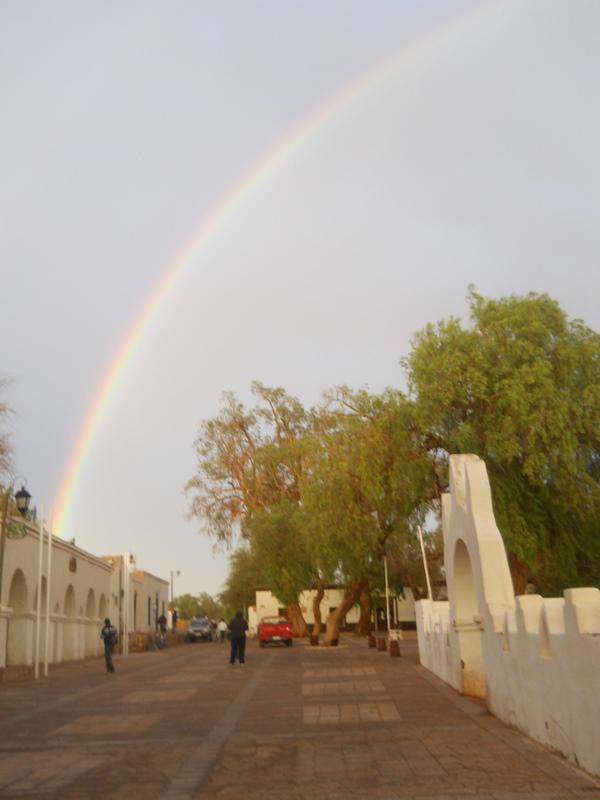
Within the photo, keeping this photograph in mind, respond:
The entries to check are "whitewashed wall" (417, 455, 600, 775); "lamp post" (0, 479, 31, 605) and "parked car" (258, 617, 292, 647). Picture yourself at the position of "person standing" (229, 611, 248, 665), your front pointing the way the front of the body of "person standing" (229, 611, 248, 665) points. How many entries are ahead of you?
1

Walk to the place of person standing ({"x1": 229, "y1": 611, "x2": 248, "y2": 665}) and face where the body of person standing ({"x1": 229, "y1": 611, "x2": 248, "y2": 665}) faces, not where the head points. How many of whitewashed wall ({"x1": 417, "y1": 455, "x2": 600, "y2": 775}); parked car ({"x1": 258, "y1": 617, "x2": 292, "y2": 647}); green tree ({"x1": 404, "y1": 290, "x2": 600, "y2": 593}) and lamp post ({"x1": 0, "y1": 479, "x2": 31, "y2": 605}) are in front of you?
1

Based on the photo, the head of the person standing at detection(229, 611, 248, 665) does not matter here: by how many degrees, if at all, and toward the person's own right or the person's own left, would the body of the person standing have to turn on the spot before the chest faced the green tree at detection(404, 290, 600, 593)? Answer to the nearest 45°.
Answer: approximately 135° to the person's own right

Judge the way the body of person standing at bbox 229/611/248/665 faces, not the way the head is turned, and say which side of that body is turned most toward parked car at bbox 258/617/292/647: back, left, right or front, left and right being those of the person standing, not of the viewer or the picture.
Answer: front

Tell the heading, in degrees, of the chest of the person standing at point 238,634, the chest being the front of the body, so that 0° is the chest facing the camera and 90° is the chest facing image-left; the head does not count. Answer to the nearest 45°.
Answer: approximately 180°

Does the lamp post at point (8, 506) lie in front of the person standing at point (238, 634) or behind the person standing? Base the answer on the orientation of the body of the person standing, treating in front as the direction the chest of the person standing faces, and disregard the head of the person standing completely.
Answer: behind

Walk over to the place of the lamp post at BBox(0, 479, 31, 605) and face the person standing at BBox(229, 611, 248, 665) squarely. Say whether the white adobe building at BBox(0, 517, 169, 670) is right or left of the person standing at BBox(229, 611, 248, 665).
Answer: left

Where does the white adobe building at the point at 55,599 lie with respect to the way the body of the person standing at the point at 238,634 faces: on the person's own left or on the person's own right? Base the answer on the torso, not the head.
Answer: on the person's own left

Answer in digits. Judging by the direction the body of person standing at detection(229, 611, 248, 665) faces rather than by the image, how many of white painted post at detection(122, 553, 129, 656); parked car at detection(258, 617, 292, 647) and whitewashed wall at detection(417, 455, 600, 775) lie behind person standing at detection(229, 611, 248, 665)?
1
